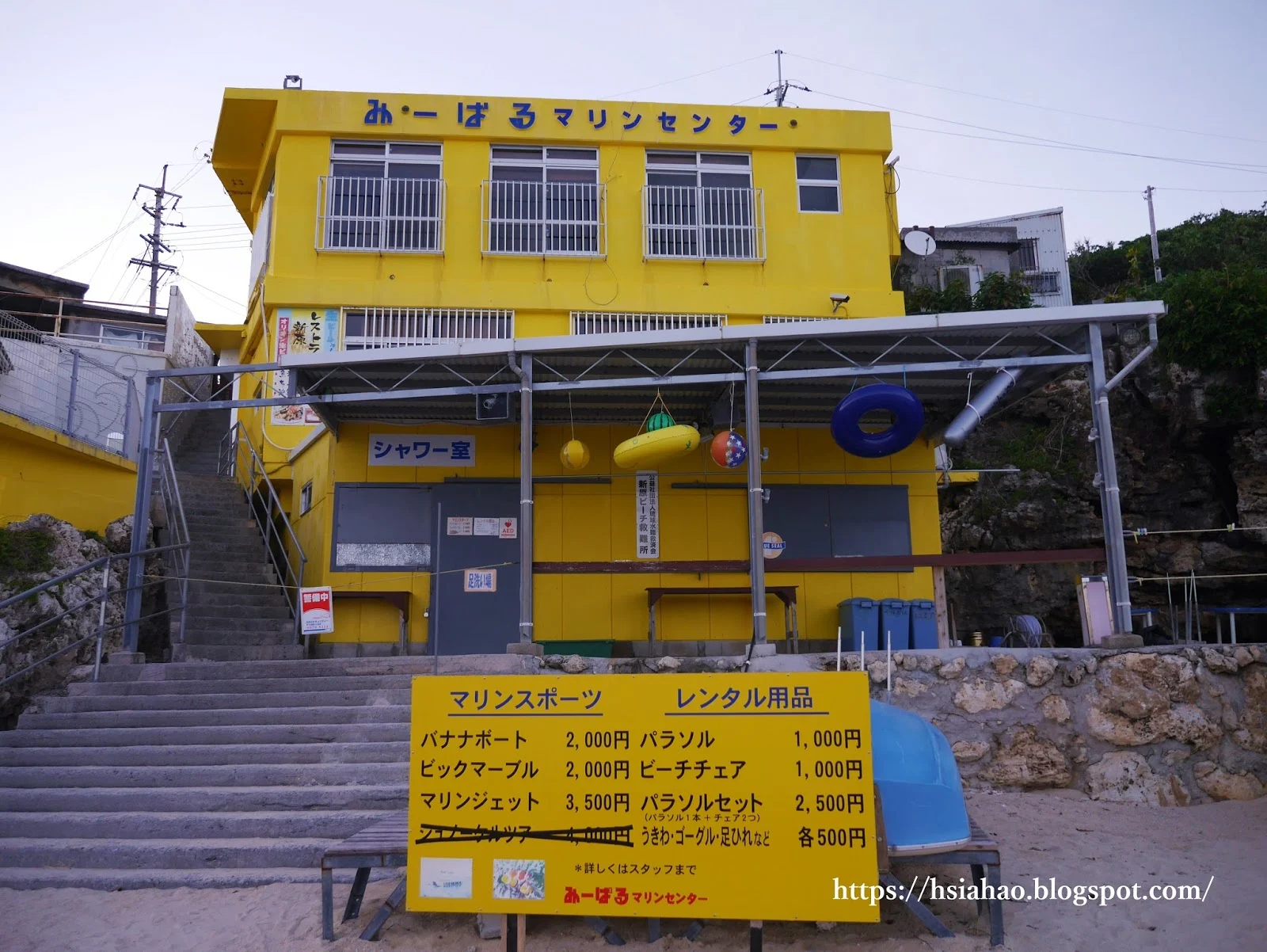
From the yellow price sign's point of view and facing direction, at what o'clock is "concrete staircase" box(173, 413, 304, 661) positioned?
The concrete staircase is roughly at 5 o'clock from the yellow price sign.

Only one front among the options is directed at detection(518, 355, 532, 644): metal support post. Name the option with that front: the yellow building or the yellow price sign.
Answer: the yellow building

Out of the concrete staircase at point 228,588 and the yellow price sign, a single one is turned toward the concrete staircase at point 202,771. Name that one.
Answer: the concrete staircase at point 228,588

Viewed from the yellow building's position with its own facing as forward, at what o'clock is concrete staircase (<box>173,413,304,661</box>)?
The concrete staircase is roughly at 3 o'clock from the yellow building.

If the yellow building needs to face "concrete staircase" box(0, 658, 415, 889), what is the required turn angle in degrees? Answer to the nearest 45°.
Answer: approximately 45° to its right

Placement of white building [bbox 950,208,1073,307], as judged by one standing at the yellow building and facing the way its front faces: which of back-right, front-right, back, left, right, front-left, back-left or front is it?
back-left

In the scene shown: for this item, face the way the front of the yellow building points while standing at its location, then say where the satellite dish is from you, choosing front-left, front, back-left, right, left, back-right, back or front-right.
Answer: back-left

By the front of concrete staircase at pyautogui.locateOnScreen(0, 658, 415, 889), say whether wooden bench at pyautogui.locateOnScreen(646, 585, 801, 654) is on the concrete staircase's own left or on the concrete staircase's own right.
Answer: on the concrete staircase's own left

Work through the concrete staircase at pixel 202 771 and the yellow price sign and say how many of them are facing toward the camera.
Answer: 2
